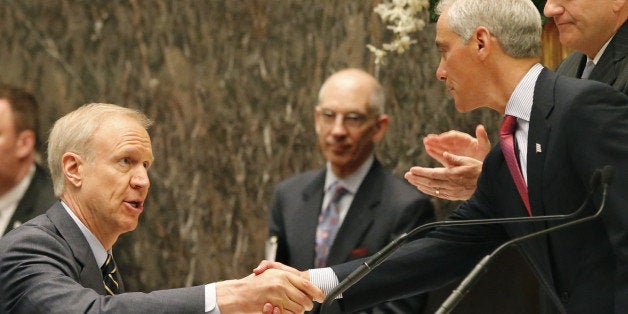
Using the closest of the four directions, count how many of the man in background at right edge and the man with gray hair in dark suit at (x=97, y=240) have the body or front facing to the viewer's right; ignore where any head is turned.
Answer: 1

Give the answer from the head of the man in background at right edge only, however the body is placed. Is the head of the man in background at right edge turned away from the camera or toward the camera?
toward the camera

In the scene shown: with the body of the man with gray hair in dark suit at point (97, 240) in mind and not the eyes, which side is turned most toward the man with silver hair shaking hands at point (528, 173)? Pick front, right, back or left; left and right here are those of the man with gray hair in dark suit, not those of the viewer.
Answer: front

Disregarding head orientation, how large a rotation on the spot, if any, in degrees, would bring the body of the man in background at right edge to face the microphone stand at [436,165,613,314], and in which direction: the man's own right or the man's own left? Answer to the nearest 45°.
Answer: approximately 45° to the man's own left

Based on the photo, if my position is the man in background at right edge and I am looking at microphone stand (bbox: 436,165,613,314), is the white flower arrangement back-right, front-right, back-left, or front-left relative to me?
back-right

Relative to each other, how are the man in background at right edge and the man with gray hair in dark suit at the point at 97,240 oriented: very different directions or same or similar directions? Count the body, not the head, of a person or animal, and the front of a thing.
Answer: very different directions

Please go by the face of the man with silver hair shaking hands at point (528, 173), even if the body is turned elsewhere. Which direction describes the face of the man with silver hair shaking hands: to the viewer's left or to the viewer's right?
to the viewer's left

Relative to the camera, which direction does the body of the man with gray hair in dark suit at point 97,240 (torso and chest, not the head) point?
to the viewer's right

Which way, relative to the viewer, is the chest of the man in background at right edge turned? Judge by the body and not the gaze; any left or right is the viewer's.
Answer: facing the viewer and to the left of the viewer

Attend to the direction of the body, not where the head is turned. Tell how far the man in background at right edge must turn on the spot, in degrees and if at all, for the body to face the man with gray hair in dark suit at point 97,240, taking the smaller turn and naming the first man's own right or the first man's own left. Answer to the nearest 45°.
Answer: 0° — they already face them

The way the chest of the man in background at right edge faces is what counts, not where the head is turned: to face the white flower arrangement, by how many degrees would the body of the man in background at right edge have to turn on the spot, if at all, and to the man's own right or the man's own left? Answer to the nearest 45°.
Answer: approximately 90° to the man's own right

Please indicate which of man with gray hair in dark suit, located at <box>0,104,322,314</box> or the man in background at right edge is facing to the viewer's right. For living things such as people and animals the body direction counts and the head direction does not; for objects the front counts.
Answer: the man with gray hair in dark suit
